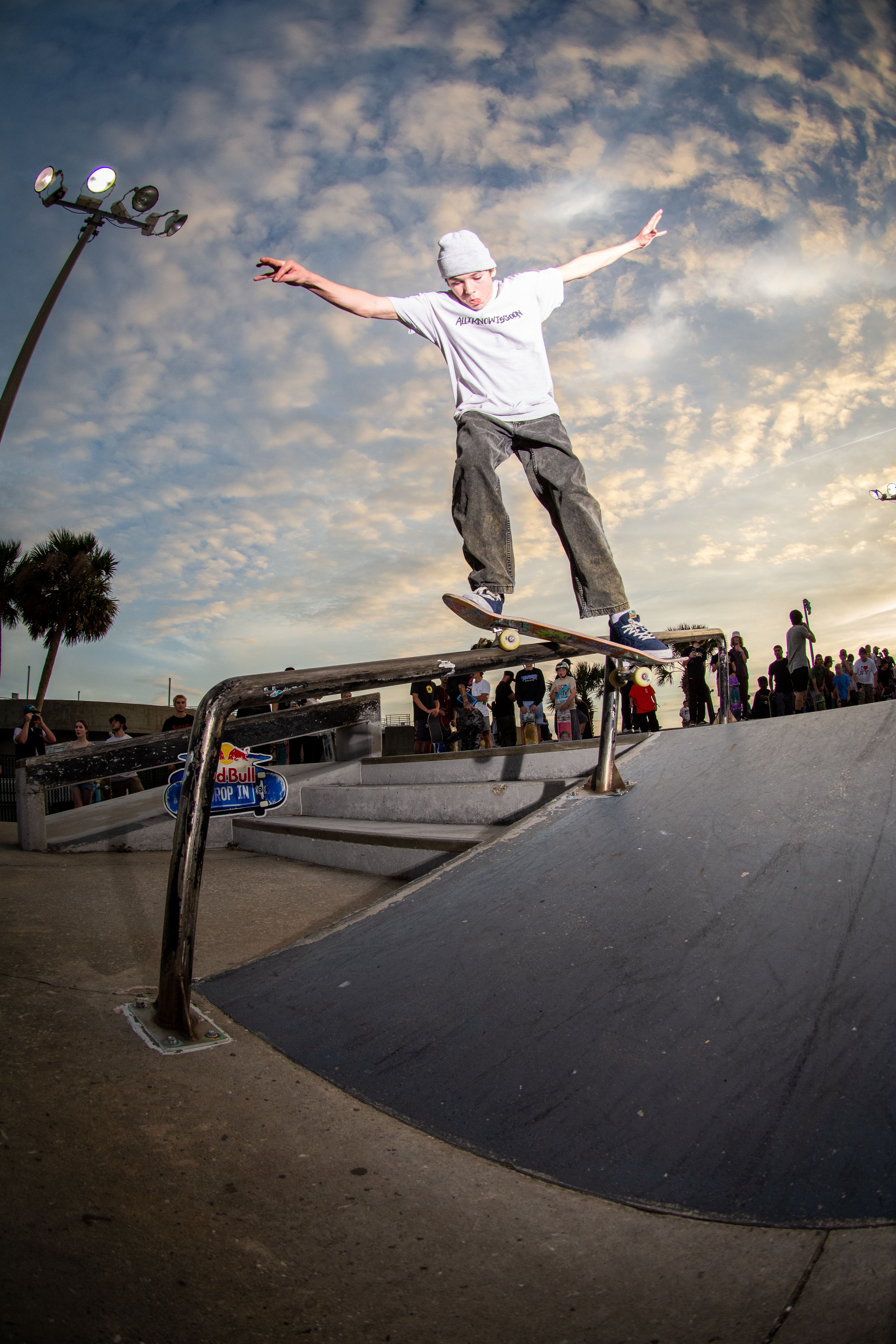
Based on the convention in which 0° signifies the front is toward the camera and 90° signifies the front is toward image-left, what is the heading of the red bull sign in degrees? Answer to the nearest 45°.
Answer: approximately 0°
